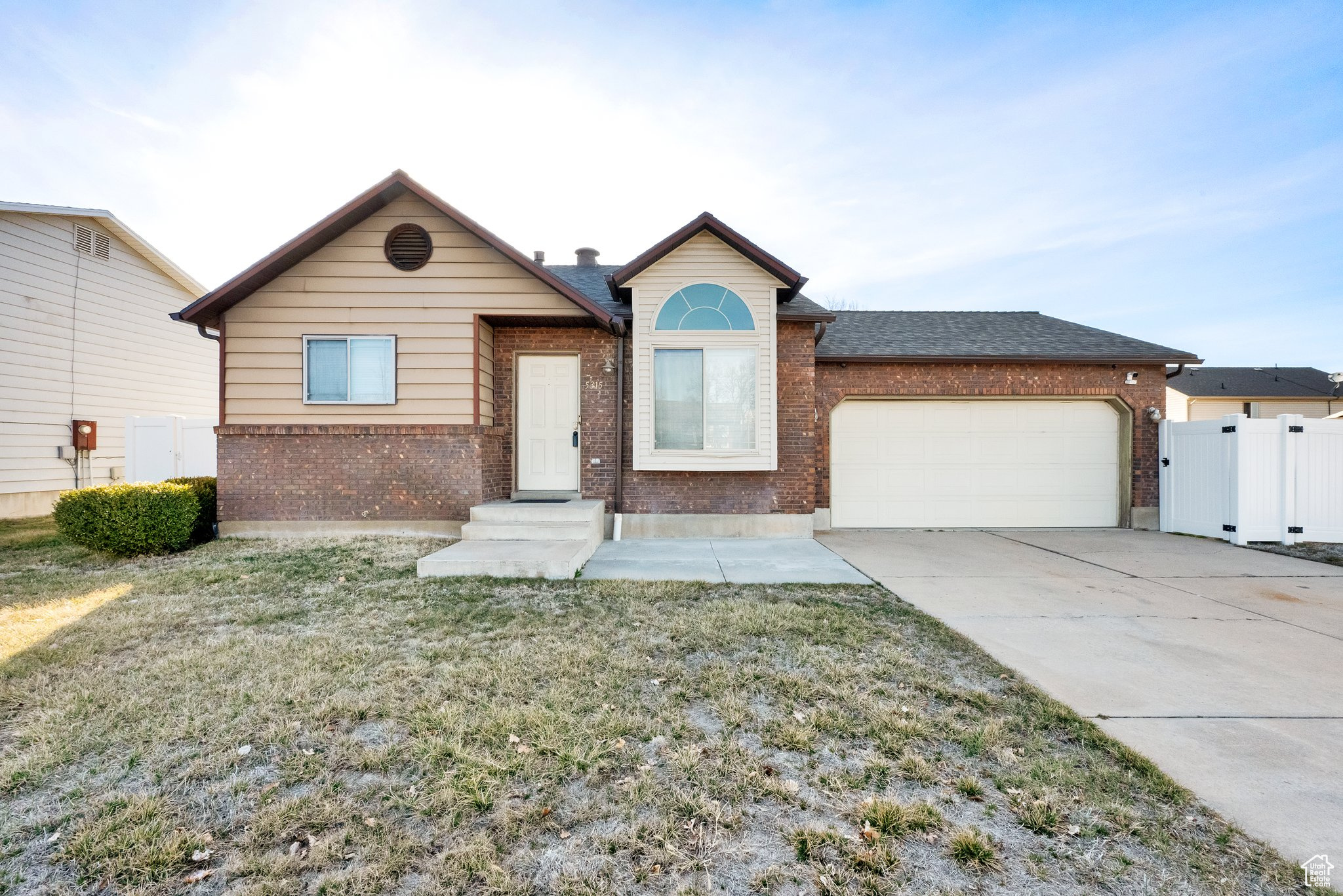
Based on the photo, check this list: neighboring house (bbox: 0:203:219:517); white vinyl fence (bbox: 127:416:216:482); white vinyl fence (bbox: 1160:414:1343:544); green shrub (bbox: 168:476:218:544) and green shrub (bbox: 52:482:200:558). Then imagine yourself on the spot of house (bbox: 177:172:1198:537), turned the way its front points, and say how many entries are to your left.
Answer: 1

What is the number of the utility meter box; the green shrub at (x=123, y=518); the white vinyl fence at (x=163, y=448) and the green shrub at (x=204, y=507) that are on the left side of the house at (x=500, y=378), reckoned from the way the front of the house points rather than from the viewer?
0

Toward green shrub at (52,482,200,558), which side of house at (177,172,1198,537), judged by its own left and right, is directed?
right

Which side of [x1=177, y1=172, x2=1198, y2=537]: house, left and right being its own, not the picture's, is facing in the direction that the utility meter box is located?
right

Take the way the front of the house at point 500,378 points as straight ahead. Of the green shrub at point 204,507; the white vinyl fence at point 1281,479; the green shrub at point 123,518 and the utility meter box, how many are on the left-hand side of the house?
1

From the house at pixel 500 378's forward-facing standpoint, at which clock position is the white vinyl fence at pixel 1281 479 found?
The white vinyl fence is roughly at 9 o'clock from the house.

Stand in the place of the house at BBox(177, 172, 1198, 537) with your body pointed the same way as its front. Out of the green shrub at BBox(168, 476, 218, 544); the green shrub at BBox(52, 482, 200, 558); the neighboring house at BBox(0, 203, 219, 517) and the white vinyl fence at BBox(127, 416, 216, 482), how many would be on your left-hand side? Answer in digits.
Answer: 0

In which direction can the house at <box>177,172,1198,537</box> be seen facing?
toward the camera

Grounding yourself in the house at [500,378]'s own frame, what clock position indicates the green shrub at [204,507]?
The green shrub is roughly at 3 o'clock from the house.

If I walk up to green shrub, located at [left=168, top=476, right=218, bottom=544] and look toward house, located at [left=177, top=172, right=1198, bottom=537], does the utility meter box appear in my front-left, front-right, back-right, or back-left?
back-left

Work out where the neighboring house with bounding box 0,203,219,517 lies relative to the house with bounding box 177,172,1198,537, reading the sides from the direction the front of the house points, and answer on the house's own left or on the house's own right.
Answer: on the house's own right

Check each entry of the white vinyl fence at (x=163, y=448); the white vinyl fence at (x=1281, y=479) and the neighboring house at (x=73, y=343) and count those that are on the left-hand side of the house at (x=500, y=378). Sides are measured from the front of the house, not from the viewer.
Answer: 1

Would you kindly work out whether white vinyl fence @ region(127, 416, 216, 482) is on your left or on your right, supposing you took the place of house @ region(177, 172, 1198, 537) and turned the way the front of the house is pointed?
on your right

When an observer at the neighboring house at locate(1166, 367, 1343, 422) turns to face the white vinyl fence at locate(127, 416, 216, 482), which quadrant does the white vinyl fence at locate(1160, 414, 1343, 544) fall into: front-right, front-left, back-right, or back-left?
front-left
